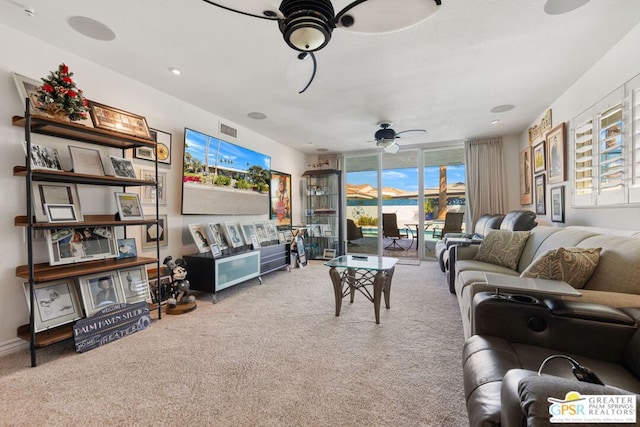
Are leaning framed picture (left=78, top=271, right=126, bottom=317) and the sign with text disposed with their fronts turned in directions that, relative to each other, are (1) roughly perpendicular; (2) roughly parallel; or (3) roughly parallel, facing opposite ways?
roughly parallel

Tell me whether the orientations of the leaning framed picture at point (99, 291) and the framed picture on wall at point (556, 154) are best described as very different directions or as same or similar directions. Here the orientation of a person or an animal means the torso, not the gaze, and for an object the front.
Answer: very different directions

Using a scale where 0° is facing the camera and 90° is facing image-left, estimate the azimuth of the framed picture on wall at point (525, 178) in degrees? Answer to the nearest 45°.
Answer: approximately 90°

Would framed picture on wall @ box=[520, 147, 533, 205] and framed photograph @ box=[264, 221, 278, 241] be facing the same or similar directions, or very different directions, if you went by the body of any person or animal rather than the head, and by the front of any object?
very different directions

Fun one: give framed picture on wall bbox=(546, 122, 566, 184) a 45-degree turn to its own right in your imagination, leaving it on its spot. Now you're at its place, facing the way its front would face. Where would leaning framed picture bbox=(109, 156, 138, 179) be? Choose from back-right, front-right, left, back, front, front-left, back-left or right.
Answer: front-left

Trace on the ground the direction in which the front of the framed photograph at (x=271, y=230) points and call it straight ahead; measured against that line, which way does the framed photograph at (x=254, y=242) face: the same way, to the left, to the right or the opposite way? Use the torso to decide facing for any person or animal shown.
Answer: the same way

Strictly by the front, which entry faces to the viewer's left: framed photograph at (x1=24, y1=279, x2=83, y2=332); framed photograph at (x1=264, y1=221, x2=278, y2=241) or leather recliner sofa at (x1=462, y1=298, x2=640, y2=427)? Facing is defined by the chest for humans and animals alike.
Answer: the leather recliner sofa

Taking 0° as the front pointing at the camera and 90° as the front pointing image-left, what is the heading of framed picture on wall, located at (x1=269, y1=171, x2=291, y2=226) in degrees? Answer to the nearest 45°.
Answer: approximately 315°

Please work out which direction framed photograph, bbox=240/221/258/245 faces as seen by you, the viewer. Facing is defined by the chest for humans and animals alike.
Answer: facing the viewer and to the right of the viewer

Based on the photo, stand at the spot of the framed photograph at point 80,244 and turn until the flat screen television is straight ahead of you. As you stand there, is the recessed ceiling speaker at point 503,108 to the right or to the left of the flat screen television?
right

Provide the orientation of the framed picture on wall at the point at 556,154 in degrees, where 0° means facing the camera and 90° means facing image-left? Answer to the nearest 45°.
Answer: approximately 45°

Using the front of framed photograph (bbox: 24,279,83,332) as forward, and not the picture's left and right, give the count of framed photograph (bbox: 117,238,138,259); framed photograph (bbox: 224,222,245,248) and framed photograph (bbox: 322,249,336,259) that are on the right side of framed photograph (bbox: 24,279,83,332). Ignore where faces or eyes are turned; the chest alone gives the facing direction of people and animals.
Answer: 0

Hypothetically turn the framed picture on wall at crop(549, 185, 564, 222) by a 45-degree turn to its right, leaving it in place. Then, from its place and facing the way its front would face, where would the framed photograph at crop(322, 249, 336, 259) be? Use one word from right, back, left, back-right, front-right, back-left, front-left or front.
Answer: front

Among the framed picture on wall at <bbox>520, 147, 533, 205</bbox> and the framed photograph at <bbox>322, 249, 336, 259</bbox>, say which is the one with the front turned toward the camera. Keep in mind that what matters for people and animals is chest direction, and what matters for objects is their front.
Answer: the framed photograph

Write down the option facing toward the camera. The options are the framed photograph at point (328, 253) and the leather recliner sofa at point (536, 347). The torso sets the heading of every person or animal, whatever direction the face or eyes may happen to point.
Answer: the framed photograph

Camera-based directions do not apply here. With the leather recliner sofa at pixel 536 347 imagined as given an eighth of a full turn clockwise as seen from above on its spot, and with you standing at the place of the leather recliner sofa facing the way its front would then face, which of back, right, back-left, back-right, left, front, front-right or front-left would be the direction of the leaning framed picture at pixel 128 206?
front-left

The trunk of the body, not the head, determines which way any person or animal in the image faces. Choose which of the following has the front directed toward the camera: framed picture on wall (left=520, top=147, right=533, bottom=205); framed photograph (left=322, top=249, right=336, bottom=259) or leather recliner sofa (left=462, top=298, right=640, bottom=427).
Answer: the framed photograph

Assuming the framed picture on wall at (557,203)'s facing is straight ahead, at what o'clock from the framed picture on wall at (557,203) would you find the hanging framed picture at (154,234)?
The hanging framed picture is roughly at 12 o'clock from the framed picture on wall.

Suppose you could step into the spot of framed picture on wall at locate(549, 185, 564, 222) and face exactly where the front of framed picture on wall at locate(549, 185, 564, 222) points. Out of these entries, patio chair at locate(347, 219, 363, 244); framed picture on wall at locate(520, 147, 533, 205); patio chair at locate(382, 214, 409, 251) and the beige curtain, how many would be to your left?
0
